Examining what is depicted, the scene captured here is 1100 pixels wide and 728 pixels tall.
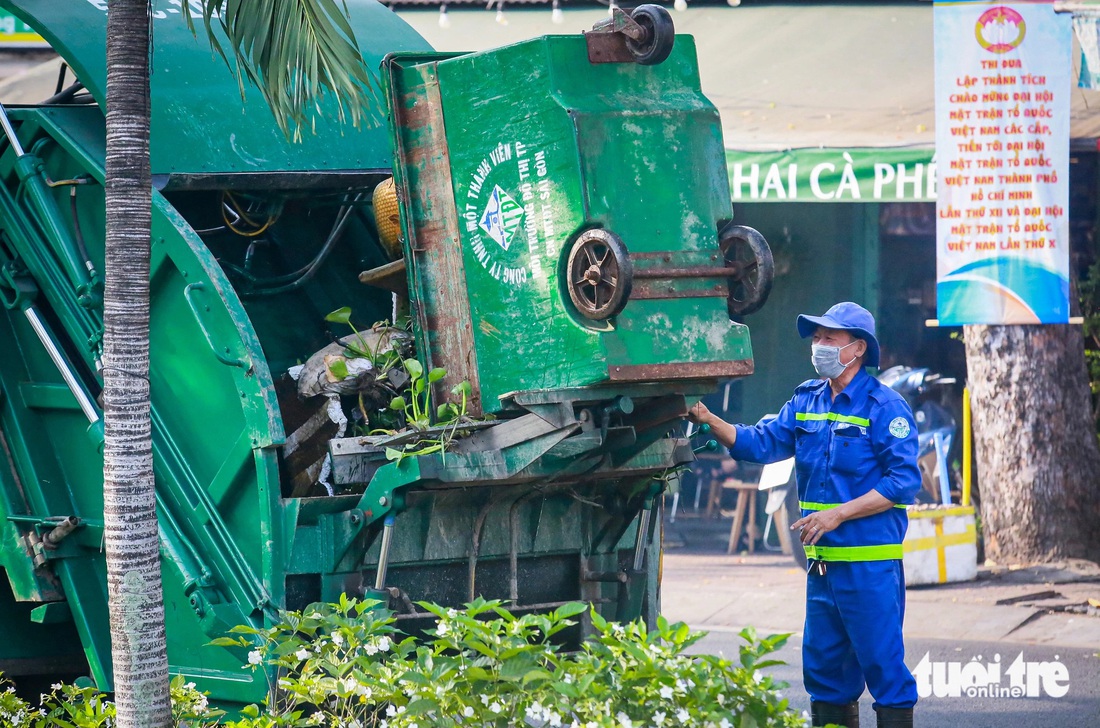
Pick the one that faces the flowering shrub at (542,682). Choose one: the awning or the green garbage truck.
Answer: the awning

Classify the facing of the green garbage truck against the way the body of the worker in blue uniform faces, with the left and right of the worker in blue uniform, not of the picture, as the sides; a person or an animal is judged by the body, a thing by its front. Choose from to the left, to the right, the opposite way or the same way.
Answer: to the right

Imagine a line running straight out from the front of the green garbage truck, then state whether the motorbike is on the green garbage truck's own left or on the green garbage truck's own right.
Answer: on the green garbage truck's own right

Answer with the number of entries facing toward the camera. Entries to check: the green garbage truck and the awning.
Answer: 1

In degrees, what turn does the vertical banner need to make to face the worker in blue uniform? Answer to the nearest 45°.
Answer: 0° — it already faces them

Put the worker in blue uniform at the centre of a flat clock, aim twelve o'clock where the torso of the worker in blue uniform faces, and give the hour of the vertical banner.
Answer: The vertical banner is roughly at 5 o'clock from the worker in blue uniform.

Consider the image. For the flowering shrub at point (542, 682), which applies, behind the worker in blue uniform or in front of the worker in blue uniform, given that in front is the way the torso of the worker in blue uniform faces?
in front

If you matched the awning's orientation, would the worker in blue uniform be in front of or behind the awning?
in front

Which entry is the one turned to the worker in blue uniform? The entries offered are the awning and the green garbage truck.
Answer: the awning

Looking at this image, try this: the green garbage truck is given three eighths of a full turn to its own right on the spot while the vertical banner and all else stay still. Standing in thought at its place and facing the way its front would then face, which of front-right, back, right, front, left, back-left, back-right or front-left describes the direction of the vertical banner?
front-left

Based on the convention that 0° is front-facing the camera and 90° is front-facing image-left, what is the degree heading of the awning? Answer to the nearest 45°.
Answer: approximately 0°

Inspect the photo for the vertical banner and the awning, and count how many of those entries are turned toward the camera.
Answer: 2

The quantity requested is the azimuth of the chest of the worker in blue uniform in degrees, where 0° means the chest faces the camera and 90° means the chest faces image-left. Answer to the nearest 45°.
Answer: approximately 45°

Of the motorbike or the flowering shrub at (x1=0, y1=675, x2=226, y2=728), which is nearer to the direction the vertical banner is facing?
the flowering shrub
